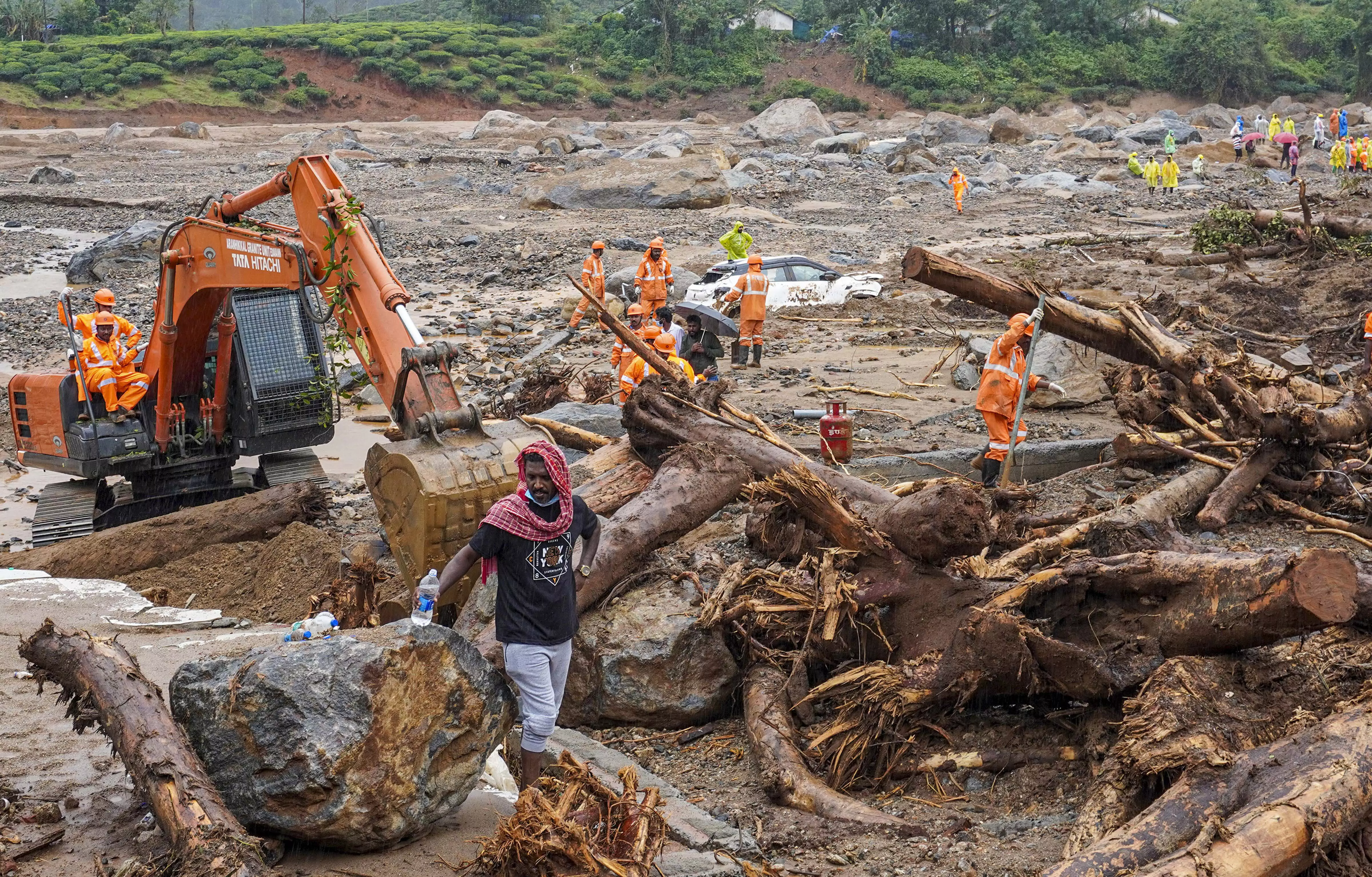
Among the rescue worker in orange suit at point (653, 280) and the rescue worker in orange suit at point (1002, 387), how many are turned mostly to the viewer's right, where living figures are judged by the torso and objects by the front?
1

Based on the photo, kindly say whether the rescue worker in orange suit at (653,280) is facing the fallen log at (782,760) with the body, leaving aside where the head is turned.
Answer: yes

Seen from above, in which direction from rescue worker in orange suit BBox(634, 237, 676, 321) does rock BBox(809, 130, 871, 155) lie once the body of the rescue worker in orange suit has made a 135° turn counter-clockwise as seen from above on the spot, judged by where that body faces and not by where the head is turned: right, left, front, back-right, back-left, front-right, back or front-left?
front-left

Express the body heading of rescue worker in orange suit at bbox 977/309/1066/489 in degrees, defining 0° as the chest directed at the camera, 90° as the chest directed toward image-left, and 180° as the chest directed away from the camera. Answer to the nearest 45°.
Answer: approximately 270°

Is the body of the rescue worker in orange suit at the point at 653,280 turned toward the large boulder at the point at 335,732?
yes

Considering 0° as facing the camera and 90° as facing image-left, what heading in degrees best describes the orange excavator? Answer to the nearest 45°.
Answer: approximately 315°

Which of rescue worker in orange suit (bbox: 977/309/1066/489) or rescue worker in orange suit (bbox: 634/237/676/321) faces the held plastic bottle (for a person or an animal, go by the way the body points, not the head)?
rescue worker in orange suit (bbox: 634/237/676/321)

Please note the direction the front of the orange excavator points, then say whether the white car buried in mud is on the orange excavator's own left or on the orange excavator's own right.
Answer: on the orange excavator's own left
